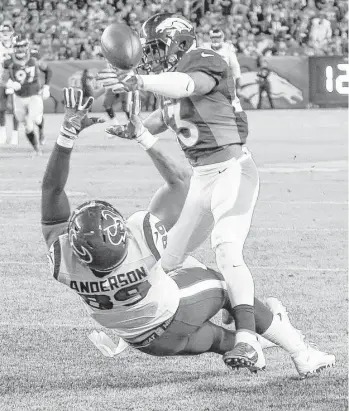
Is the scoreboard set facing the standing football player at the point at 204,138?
yes

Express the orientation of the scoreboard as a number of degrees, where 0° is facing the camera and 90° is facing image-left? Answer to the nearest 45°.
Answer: approximately 0°

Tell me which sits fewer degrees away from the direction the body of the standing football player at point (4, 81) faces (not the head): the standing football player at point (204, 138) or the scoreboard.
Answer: the standing football player

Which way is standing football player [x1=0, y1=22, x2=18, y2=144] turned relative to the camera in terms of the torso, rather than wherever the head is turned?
toward the camera

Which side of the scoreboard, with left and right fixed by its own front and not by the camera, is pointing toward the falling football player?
front

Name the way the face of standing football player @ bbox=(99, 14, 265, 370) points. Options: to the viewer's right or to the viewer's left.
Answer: to the viewer's left

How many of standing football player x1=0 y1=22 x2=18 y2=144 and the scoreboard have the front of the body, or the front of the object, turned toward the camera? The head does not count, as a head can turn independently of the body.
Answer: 2

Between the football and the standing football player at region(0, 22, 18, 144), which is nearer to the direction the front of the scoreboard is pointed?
the football

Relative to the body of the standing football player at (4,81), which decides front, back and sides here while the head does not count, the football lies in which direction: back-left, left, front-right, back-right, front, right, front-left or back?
front

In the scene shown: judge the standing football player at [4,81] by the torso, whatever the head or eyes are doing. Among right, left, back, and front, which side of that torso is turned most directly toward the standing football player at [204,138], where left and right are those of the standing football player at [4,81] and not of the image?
front

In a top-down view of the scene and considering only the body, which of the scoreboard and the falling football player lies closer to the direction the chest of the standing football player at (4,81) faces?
the falling football player

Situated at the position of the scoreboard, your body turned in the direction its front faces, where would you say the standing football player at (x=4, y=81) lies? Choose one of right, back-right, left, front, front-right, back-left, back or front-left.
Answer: front-right
